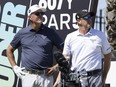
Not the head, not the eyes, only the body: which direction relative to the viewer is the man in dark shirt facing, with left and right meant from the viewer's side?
facing the viewer
